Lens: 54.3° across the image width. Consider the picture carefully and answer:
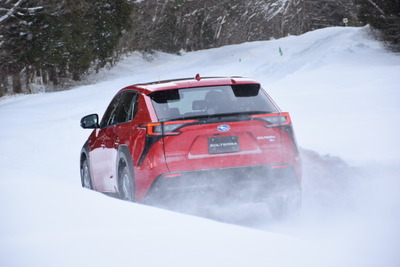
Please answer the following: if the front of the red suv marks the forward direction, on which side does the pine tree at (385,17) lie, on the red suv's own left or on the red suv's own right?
on the red suv's own right

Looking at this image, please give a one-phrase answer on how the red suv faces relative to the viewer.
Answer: facing away from the viewer and to the left of the viewer
